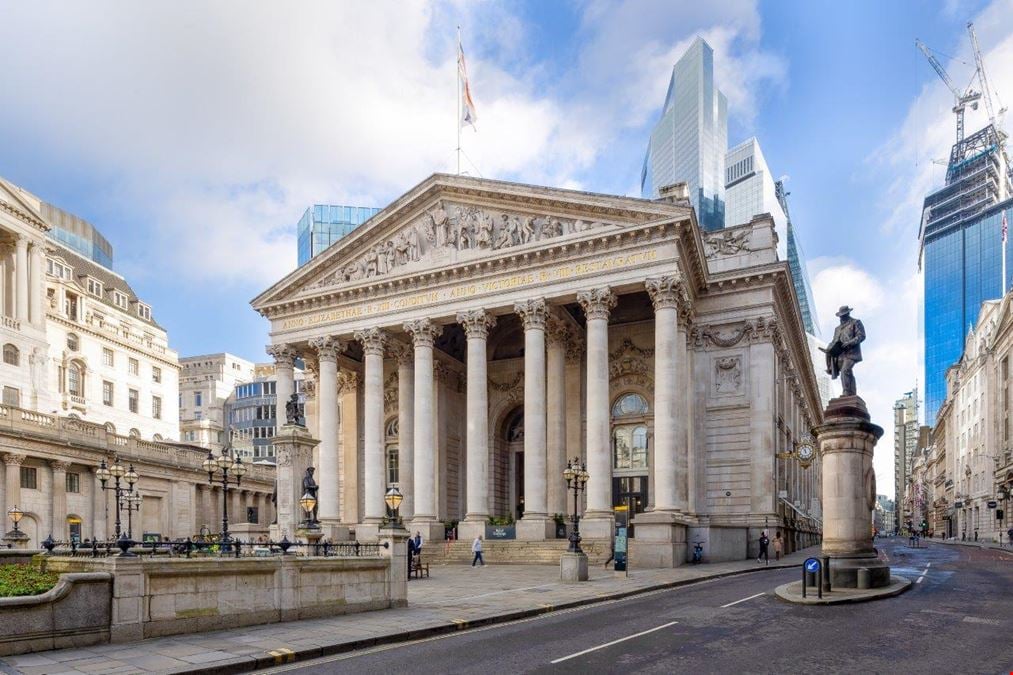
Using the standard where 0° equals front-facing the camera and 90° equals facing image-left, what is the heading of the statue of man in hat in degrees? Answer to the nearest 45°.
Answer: approximately 45°

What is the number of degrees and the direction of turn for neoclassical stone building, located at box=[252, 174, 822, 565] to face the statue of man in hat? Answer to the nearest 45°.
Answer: approximately 45° to its left

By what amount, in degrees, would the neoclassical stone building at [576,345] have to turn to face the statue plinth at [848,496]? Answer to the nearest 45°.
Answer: approximately 45° to its left

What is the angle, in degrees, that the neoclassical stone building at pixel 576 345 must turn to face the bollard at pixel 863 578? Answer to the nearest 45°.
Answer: approximately 45° to its left

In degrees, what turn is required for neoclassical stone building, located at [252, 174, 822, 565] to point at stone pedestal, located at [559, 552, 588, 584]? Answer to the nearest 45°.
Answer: approximately 45° to its left
